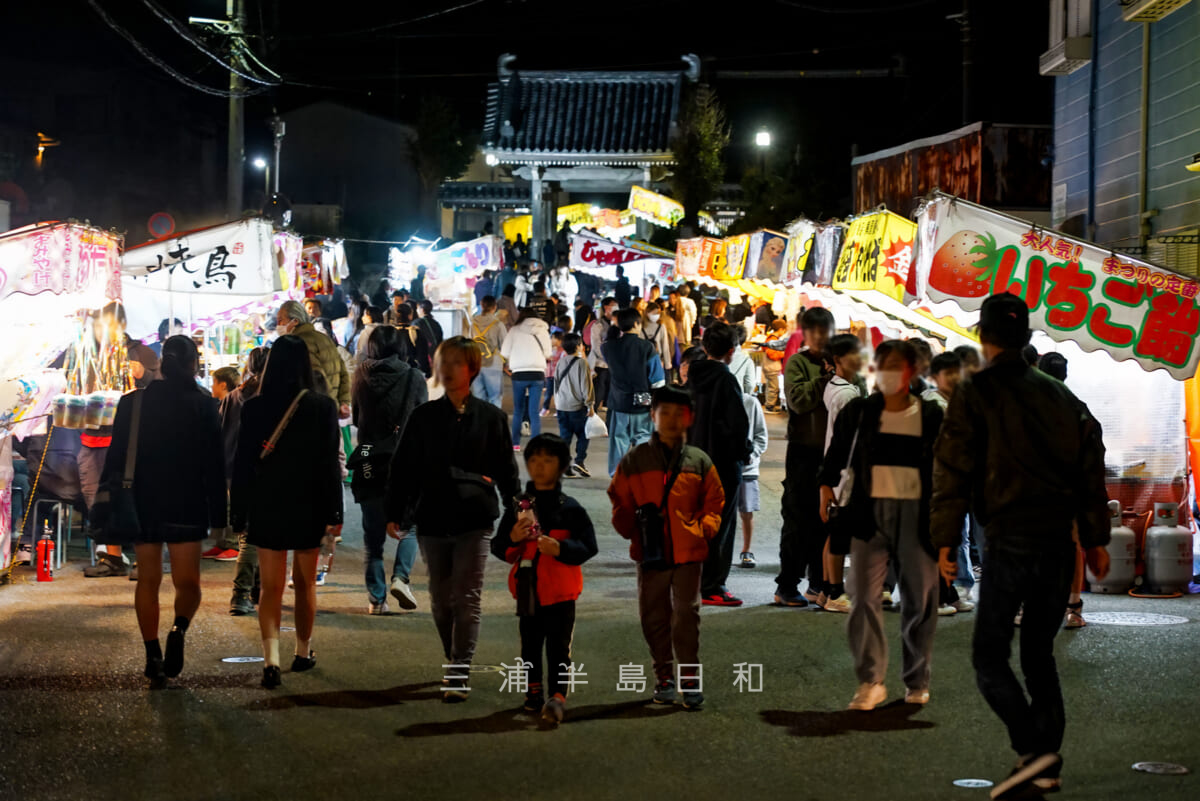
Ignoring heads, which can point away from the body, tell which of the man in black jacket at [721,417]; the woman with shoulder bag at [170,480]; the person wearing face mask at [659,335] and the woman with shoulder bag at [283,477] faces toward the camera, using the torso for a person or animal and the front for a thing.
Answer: the person wearing face mask

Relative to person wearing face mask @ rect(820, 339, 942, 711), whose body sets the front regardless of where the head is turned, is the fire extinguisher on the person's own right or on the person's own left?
on the person's own right

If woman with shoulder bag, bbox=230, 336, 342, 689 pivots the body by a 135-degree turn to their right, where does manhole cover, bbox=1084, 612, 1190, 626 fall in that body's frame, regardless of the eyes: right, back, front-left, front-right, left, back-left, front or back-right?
front-left

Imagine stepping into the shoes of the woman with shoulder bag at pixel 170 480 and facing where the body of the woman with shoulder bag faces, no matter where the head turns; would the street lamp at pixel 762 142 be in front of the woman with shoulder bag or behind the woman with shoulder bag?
in front

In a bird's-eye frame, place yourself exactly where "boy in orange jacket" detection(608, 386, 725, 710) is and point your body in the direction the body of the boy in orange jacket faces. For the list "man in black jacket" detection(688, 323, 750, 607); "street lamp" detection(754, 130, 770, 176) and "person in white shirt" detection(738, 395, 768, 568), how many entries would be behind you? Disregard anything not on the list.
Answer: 3

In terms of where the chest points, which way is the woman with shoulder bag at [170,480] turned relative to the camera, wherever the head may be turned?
away from the camera

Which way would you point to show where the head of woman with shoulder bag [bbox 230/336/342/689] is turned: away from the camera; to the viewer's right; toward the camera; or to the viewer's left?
away from the camera

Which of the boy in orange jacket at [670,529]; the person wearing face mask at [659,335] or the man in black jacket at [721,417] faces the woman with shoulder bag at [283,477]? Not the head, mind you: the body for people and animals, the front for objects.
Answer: the person wearing face mask

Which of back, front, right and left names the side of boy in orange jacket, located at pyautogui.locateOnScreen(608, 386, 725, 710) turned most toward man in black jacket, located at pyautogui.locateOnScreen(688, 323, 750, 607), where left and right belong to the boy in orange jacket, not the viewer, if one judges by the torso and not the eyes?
back

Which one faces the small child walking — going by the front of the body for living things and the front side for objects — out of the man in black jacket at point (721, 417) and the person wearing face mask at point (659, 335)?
the person wearing face mask

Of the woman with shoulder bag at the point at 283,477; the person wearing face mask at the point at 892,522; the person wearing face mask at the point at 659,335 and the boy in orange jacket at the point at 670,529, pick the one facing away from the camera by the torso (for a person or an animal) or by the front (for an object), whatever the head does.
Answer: the woman with shoulder bag

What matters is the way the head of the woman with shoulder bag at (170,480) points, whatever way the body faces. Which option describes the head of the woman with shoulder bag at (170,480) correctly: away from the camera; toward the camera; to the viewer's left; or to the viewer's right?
away from the camera

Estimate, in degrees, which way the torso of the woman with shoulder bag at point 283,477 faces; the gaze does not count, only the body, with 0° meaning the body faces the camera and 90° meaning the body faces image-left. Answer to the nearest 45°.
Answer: approximately 180°

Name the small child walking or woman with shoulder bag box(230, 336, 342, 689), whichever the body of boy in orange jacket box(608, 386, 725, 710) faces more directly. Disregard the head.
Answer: the small child walking

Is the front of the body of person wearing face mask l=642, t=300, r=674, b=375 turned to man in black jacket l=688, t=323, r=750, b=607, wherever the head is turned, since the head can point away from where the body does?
yes
